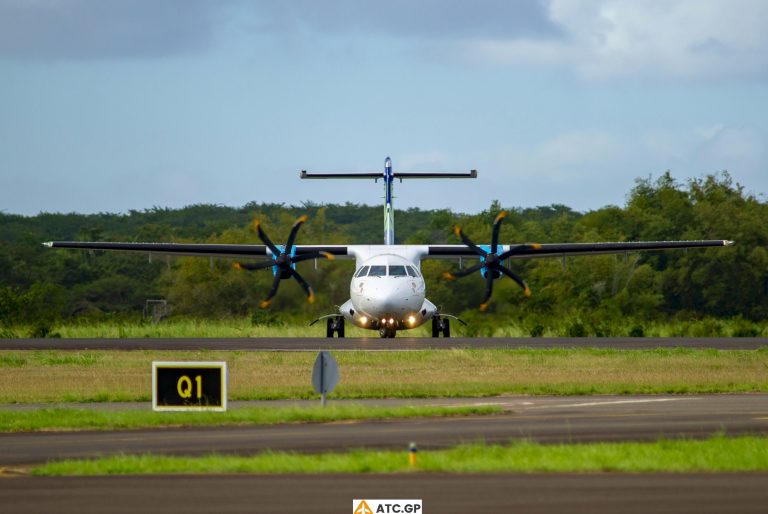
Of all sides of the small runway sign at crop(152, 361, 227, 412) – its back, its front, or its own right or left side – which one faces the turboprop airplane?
back

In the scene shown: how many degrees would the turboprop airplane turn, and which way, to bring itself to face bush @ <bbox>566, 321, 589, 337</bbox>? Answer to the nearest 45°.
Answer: approximately 135° to its left

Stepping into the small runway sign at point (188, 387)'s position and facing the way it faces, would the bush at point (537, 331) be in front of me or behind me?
behind

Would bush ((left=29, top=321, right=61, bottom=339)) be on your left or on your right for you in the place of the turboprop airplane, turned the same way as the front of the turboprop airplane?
on your right

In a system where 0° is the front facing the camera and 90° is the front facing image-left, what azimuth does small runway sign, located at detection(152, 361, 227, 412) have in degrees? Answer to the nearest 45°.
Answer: approximately 0°

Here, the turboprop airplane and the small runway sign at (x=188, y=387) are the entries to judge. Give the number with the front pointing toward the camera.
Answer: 2

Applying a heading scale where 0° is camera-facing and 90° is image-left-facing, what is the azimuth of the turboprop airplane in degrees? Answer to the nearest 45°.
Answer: approximately 0°
